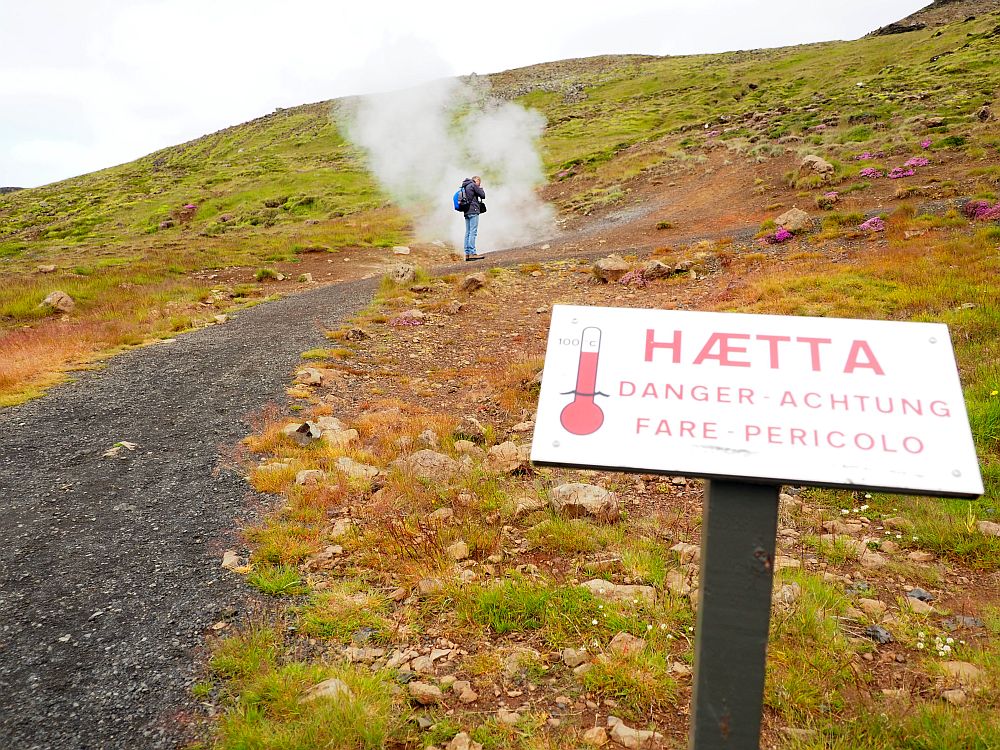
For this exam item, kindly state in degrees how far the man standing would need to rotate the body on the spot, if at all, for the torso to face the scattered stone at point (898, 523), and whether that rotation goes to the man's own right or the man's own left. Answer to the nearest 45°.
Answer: approximately 90° to the man's own right

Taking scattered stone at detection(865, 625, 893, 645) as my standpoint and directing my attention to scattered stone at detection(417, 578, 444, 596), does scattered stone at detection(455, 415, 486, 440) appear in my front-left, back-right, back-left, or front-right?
front-right

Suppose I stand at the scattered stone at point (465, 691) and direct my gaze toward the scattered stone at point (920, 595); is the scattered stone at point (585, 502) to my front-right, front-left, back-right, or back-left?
front-left

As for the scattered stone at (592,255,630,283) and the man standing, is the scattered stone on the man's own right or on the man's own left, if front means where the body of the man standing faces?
on the man's own right

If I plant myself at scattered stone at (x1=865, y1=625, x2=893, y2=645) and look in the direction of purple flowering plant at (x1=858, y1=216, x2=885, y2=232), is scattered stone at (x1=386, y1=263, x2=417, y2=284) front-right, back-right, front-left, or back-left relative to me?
front-left

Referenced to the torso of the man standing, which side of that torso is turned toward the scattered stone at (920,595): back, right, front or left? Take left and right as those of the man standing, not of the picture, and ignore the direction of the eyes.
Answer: right

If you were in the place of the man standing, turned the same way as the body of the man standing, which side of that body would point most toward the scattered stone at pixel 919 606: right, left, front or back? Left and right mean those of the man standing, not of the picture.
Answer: right

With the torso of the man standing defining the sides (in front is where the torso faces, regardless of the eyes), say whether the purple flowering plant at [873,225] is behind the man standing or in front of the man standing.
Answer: in front

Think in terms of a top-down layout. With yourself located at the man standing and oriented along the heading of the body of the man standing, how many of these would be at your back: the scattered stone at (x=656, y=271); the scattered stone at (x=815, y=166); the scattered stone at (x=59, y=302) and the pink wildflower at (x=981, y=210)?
1

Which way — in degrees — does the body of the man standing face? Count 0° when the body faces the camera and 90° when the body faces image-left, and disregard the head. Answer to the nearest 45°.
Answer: approximately 270°

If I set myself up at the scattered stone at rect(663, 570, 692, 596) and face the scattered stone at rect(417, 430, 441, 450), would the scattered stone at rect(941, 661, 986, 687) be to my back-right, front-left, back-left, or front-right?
back-right

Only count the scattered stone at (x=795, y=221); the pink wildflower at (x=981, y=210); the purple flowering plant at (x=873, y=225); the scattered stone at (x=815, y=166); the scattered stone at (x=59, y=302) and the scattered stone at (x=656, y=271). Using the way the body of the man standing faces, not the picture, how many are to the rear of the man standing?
1
